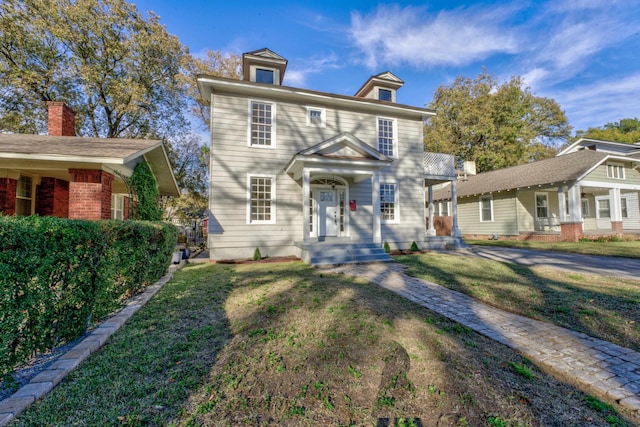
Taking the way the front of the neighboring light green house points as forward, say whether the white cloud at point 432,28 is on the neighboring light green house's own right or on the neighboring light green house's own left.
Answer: on the neighboring light green house's own right

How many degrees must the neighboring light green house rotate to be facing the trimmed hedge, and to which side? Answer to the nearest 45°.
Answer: approximately 45° to its right

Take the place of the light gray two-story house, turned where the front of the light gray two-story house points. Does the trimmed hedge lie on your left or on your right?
on your right

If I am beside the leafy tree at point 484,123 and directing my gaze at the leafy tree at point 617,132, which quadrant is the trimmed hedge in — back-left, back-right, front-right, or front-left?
back-right

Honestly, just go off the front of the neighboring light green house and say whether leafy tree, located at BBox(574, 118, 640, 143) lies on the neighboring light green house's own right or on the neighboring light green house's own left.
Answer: on the neighboring light green house's own left

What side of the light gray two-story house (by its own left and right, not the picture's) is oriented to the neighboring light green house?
left

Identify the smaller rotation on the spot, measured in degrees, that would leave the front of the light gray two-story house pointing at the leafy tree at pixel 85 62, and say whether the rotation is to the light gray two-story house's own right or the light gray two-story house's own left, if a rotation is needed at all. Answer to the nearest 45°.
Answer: approximately 135° to the light gray two-story house's own right

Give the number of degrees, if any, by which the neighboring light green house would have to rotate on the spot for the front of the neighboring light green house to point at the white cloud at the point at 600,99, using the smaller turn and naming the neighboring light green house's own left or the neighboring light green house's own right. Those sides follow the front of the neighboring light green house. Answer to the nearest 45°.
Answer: approximately 135° to the neighboring light green house's own left

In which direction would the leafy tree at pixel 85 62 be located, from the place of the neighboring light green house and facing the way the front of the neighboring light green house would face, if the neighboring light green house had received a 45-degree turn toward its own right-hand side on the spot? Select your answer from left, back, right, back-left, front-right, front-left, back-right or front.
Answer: front-right

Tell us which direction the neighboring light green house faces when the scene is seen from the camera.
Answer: facing the viewer and to the right of the viewer

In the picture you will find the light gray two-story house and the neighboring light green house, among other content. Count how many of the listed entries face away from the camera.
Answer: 0

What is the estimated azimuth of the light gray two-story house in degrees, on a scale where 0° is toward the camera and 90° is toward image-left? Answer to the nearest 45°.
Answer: approximately 315°

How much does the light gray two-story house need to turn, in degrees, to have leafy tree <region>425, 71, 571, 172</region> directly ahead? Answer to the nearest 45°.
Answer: approximately 90° to its left
